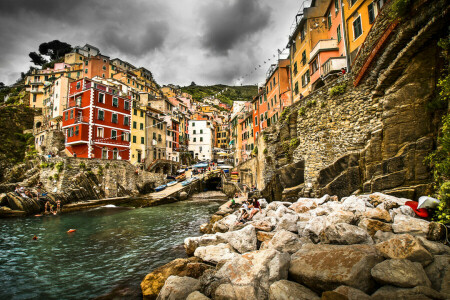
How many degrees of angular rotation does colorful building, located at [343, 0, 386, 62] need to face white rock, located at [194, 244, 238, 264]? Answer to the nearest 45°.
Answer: approximately 45° to its left

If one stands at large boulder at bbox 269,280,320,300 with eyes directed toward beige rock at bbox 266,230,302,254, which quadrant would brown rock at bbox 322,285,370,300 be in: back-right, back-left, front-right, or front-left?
back-right

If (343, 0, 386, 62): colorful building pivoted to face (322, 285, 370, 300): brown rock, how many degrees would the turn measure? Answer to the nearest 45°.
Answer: approximately 45° to its left

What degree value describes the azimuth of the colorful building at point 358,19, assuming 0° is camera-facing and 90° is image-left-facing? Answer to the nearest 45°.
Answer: approximately 45°

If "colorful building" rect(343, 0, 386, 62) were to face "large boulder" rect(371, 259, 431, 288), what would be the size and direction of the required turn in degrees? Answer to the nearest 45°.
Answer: approximately 45° to its left

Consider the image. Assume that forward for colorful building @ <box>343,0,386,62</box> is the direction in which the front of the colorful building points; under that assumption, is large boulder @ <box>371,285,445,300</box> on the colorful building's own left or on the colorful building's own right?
on the colorful building's own left
